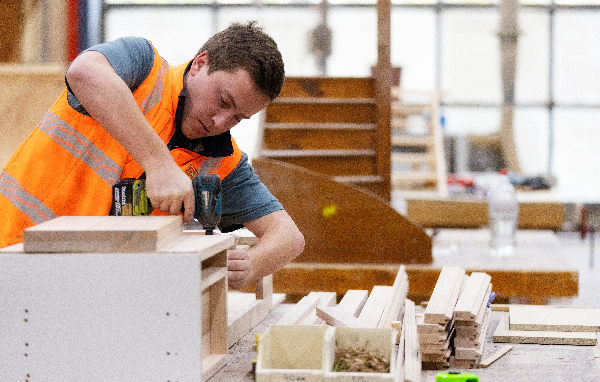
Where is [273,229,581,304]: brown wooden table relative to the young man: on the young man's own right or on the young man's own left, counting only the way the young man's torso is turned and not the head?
on the young man's own left

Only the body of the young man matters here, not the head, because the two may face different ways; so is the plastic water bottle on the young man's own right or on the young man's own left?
on the young man's own left

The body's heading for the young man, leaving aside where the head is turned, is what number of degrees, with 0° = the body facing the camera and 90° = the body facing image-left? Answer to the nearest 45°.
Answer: approximately 315°

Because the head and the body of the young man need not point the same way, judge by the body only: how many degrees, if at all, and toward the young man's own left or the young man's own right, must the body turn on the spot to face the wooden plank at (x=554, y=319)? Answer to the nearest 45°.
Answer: approximately 45° to the young man's own left
